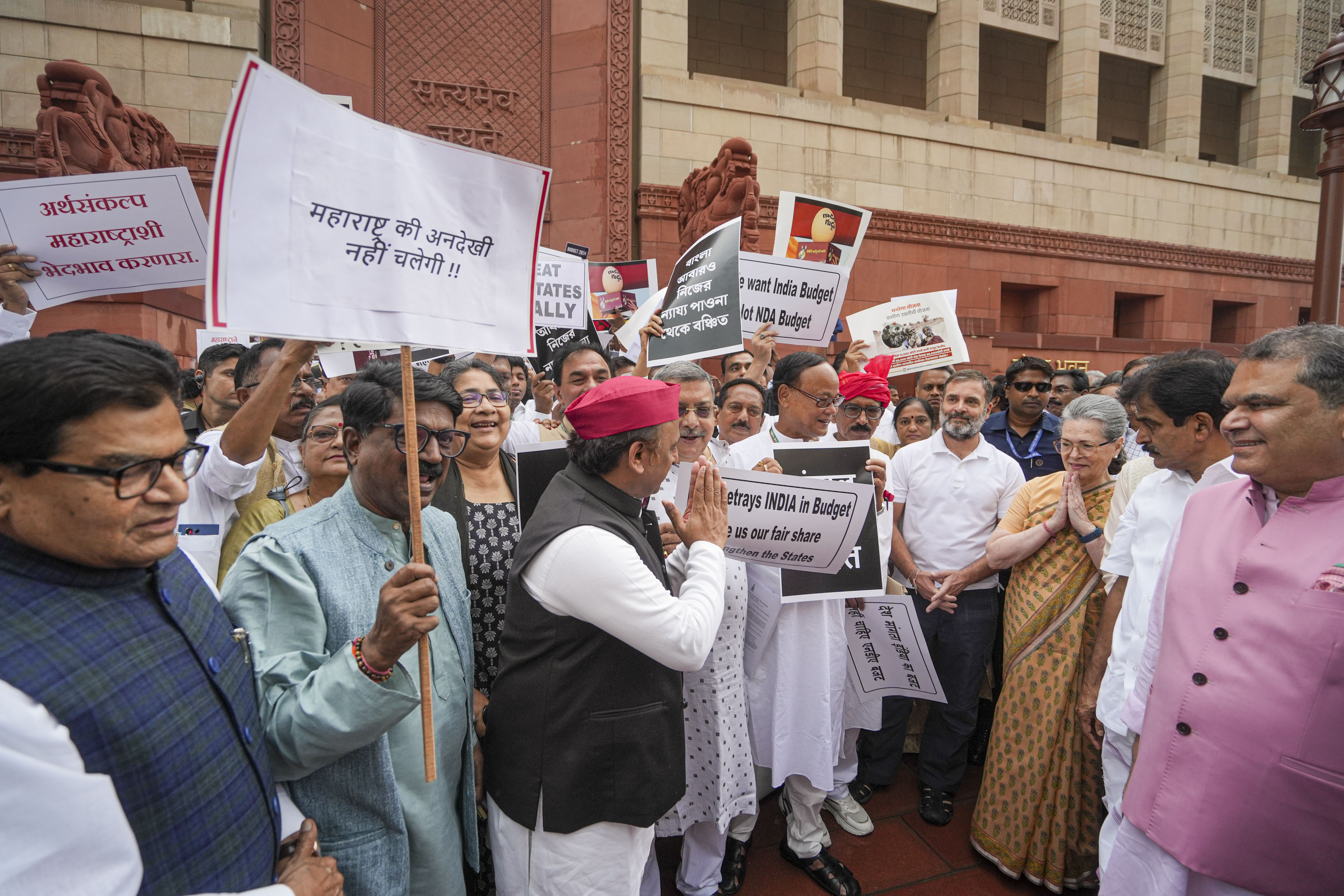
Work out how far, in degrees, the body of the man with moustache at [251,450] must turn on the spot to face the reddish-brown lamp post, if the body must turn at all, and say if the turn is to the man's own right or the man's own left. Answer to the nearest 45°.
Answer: approximately 45° to the man's own left

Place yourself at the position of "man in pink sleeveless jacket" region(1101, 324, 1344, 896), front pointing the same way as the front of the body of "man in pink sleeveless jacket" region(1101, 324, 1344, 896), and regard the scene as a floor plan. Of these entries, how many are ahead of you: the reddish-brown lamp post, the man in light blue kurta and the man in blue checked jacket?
2

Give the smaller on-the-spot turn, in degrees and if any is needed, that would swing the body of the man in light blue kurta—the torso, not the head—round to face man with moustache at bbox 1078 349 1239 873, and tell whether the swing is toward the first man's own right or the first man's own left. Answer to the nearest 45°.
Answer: approximately 45° to the first man's own left

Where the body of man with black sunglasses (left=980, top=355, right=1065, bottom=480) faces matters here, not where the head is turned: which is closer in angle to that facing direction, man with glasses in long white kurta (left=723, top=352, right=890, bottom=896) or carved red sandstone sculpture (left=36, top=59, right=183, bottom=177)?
the man with glasses in long white kurta

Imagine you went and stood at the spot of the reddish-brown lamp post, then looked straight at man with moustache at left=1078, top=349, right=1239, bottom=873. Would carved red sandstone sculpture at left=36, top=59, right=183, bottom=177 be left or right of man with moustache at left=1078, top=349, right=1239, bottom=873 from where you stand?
right

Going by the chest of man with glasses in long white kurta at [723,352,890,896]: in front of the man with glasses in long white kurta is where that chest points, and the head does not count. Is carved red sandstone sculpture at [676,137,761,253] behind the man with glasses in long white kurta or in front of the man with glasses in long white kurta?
behind

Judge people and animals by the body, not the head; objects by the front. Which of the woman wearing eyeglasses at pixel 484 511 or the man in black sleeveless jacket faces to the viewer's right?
the man in black sleeveless jacket

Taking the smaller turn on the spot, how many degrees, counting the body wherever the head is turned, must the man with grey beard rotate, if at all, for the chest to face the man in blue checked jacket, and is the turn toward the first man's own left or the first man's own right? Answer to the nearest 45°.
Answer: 0° — they already face them

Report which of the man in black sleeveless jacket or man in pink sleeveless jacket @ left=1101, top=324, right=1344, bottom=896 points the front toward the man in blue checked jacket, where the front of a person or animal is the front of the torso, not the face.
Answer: the man in pink sleeveless jacket

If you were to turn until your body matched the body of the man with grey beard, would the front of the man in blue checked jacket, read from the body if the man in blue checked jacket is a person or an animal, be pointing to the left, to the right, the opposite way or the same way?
to the left

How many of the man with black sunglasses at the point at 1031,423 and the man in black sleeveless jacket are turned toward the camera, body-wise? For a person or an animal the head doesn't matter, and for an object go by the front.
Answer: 1
